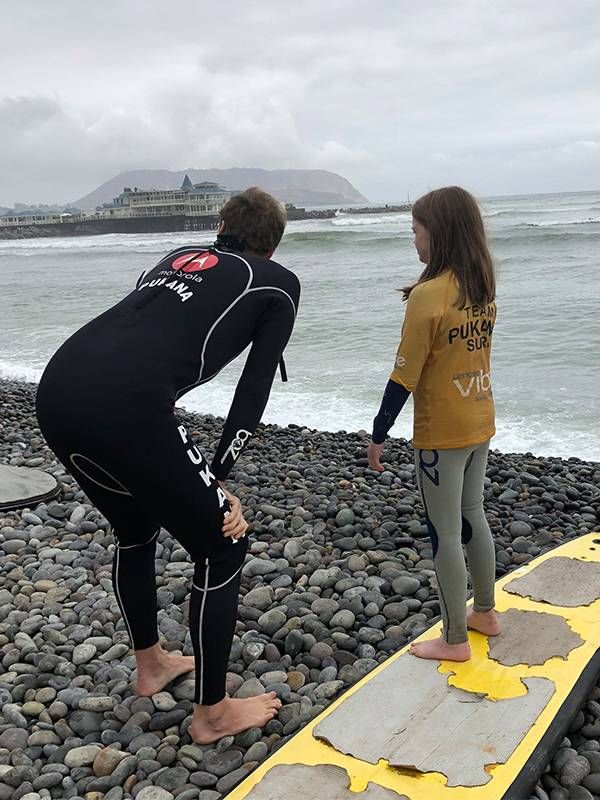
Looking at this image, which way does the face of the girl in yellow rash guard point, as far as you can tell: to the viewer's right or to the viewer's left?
to the viewer's left

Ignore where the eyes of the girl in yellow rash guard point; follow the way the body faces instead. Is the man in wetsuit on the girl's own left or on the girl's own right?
on the girl's own left

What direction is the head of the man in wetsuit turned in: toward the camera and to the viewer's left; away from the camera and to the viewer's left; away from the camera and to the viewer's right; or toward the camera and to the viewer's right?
away from the camera and to the viewer's right

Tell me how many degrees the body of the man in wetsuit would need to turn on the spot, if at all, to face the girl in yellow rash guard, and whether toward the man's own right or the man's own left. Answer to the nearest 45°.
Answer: approximately 45° to the man's own right

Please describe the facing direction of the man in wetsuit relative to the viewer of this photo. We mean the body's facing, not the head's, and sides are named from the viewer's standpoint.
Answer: facing away from the viewer and to the right of the viewer

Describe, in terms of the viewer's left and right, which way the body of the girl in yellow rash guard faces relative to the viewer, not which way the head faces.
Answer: facing away from the viewer and to the left of the viewer
